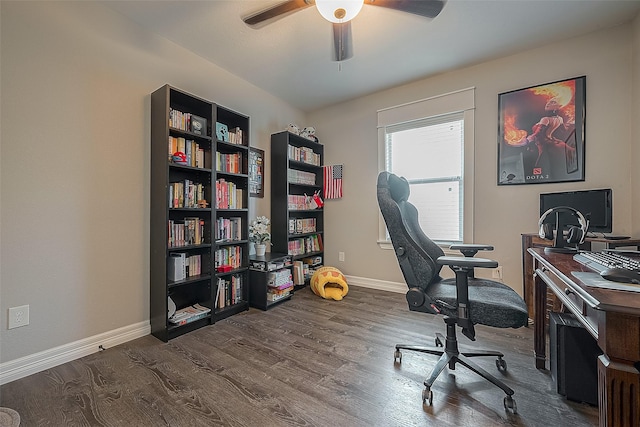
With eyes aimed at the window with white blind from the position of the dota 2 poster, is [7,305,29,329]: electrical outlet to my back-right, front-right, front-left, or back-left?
front-left

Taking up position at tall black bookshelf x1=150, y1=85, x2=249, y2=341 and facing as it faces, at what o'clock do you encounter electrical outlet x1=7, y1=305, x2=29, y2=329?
The electrical outlet is roughly at 4 o'clock from the tall black bookshelf.

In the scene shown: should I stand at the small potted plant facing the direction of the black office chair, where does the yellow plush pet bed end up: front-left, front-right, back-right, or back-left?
front-left

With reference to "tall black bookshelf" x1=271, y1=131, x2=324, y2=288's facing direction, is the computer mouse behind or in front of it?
in front

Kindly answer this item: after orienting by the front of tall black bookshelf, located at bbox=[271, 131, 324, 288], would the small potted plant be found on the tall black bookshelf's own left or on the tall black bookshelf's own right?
on the tall black bookshelf's own right

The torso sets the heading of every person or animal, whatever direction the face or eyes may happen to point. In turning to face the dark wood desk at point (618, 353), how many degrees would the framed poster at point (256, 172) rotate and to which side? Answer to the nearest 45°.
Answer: approximately 45° to its right

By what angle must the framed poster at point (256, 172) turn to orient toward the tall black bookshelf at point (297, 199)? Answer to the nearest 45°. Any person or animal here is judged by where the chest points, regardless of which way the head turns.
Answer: approximately 45° to its left

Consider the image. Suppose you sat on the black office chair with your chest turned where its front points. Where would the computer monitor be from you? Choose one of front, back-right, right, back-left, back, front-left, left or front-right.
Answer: front-left

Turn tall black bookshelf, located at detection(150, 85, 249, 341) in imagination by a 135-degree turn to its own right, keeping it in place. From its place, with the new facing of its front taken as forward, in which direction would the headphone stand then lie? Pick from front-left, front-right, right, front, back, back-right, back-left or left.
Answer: back-left

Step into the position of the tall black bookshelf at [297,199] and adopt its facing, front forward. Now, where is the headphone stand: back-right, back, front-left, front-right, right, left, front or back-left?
front

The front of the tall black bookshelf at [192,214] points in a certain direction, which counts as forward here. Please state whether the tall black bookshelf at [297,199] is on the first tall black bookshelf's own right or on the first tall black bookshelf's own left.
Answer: on the first tall black bookshelf's own left

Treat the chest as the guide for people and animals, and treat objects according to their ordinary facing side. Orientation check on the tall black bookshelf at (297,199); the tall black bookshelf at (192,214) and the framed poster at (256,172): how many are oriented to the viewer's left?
0

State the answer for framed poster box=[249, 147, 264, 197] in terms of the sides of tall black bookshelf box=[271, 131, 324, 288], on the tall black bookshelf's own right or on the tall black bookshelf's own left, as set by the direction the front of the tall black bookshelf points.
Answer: on the tall black bookshelf's own right

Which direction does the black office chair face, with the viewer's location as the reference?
facing to the right of the viewer

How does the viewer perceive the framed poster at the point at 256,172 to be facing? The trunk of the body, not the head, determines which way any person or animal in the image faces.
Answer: facing the viewer and to the right of the viewer

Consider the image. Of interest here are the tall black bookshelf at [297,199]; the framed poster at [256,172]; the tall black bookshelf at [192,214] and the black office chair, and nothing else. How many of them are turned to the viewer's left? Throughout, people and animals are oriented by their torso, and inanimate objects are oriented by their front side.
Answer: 0

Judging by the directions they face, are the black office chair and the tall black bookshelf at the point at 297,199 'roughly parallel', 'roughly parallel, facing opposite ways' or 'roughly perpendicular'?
roughly parallel

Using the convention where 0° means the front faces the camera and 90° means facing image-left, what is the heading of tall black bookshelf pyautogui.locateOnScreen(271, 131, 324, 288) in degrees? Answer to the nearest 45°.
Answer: approximately 315°
